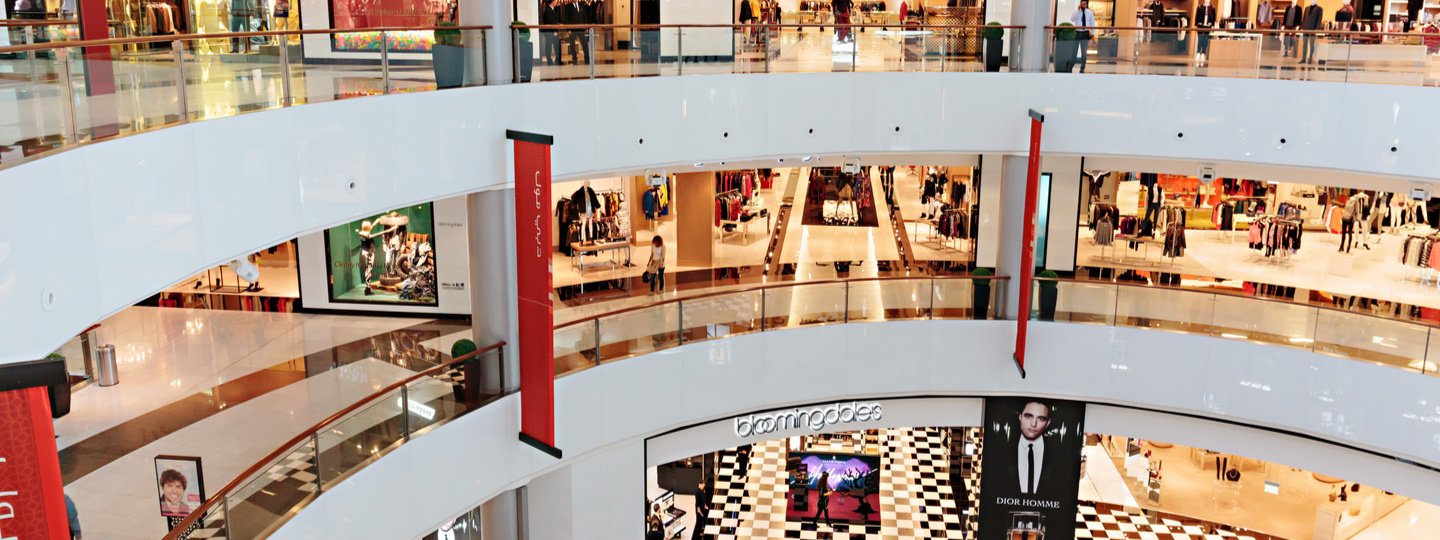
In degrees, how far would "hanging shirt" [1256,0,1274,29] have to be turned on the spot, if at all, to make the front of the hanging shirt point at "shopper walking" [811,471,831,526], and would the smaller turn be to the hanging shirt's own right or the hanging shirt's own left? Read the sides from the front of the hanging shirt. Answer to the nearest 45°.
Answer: approximately 45° to the hanging shirt's own right

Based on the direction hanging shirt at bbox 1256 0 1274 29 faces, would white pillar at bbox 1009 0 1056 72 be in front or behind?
in front

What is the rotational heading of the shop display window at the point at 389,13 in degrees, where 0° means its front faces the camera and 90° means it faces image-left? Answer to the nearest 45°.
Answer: approximately 0°

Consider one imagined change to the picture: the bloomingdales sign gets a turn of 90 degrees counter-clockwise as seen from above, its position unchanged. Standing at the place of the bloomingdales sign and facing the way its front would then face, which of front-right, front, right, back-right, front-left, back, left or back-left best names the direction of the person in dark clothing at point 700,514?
back-left

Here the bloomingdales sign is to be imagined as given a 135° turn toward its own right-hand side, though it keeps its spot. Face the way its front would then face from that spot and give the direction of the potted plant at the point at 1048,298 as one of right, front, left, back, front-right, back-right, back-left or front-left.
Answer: back-right

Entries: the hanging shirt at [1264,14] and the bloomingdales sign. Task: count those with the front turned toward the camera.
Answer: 2

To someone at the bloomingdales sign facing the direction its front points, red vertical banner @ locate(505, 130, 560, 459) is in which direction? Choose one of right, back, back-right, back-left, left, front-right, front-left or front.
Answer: front-right

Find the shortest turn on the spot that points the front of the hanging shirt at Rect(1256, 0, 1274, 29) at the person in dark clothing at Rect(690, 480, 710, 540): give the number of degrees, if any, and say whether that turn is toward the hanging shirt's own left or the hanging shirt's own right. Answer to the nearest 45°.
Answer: approximately 45° to the hanging shirt's own right

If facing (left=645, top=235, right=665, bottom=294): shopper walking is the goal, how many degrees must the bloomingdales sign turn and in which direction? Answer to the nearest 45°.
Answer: approximately 135° to its right

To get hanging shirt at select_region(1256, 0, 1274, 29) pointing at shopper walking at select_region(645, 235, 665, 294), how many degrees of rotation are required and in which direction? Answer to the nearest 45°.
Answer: approximately 45° to its right
